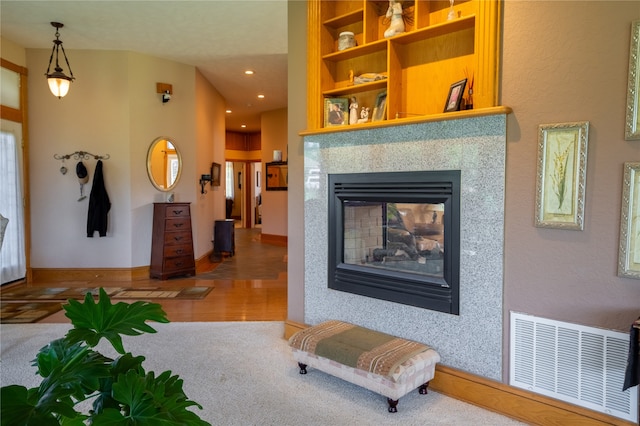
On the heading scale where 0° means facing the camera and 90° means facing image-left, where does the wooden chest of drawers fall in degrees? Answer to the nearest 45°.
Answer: approximately 315°

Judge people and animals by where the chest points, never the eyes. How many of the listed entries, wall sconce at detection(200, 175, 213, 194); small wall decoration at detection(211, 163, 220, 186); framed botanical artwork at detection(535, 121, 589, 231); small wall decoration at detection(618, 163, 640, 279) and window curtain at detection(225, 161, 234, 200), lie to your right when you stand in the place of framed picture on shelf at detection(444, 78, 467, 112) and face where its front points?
3

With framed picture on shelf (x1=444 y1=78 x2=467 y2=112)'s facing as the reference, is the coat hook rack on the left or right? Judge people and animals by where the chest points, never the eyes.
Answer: on its right

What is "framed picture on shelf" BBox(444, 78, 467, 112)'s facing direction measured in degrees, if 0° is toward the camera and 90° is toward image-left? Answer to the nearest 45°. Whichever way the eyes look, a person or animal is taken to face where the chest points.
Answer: approximately 45°

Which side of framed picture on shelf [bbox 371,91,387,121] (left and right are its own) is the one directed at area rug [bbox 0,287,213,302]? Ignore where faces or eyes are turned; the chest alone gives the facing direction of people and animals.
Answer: right

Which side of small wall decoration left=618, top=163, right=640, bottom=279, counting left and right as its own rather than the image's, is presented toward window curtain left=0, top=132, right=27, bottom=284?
right
